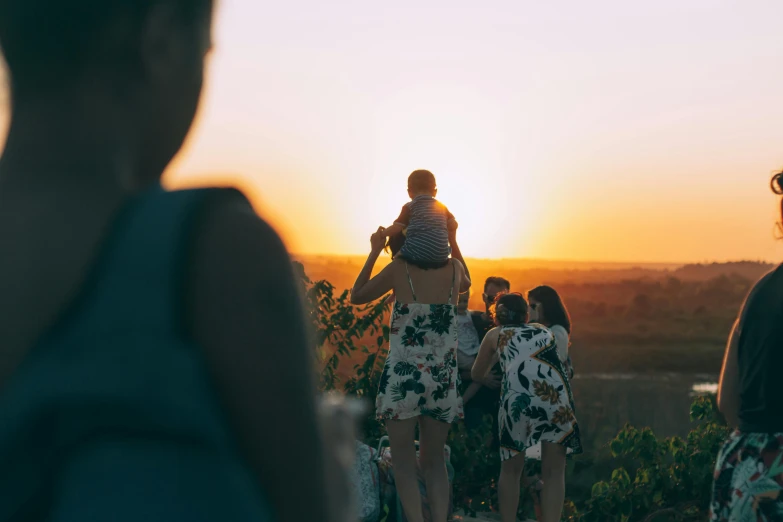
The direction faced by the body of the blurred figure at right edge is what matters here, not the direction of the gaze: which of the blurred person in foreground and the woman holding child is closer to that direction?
the woman holding child

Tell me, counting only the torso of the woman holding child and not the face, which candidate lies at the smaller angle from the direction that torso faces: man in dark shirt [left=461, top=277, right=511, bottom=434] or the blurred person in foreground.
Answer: the man in dark shirt

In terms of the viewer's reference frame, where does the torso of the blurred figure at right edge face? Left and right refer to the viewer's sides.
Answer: facing away from the viewer

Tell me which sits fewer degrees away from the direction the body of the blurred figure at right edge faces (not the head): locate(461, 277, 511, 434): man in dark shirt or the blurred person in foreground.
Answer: the man in dark shirt

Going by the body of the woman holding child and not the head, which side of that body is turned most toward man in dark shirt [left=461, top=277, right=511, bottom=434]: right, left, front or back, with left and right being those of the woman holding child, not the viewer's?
front

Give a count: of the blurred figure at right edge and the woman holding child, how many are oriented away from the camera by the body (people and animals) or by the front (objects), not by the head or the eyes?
2

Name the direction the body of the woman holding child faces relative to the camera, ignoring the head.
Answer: away from the camera

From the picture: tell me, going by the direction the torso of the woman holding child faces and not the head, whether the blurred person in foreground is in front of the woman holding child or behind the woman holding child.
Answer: behind
